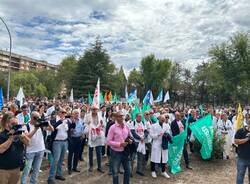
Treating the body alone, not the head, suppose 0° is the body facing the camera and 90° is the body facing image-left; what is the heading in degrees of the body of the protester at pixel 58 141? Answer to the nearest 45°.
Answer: approximately 315°

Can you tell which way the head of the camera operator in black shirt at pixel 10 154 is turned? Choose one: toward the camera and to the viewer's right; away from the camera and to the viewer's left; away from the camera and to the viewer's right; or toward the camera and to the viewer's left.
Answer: toward the camera and to the viewer's right

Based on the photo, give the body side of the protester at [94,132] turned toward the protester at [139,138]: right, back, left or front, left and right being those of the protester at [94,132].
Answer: left

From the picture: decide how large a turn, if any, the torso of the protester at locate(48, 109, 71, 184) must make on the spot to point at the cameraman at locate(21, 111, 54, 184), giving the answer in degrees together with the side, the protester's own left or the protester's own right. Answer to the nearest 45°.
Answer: approximately 90° to the protester's own right

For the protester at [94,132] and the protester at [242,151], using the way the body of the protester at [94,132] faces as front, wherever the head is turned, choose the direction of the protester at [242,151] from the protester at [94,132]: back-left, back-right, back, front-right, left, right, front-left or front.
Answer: front-left

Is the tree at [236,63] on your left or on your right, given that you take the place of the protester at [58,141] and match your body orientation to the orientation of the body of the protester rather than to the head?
on your left

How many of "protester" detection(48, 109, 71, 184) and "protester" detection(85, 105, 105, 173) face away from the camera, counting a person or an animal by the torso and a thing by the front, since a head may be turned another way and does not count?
0

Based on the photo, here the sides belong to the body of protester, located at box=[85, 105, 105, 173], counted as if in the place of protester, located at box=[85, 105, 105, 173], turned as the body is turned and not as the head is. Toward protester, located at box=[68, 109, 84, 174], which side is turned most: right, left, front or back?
right

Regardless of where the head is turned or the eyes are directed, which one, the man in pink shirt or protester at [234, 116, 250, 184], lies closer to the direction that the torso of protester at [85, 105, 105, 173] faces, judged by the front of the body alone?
the man in pink shirt

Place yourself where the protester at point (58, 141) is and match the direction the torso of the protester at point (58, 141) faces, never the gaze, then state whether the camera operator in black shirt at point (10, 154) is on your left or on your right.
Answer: on your right

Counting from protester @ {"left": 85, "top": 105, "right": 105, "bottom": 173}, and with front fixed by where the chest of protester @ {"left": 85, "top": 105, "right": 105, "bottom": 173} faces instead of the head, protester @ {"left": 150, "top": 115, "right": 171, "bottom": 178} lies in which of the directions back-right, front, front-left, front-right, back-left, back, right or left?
left

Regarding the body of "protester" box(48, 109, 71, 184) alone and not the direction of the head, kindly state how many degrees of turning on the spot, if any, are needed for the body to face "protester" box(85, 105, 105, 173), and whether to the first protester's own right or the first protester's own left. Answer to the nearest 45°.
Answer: approximately 90° to the first protester's own left

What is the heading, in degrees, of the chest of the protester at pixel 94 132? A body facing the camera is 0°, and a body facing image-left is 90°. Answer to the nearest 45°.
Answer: approximately 0°

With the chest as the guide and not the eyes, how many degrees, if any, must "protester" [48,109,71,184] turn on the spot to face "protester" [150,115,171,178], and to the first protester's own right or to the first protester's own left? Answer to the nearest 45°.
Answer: approximately 45° to the first protester's own left
